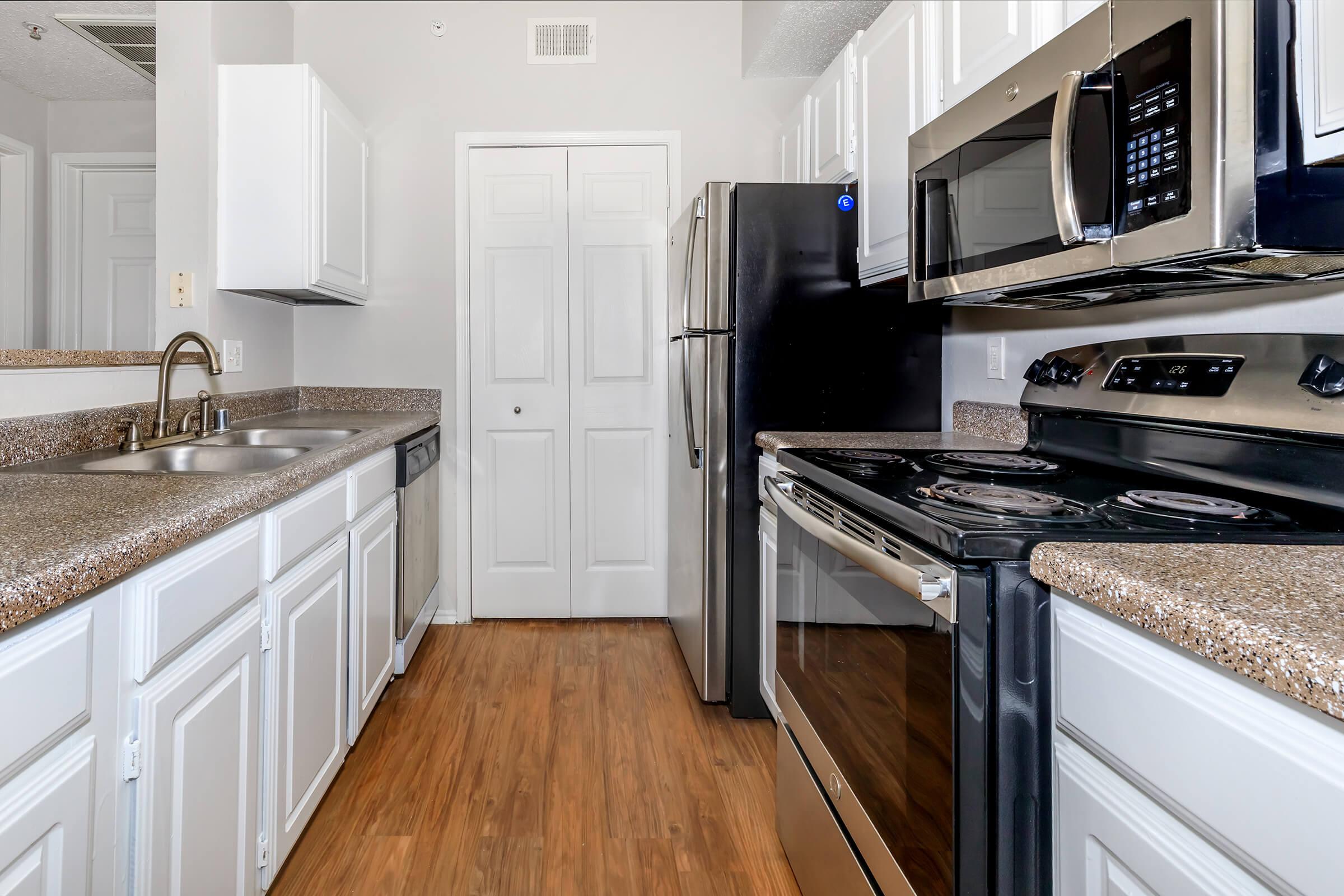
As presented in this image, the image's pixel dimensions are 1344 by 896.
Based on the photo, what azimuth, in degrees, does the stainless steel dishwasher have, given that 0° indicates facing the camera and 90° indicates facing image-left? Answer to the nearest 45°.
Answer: approximately 270°

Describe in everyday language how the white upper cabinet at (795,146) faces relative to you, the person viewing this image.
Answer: facing to the left of the viewer

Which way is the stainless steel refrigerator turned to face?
to the viewer's left

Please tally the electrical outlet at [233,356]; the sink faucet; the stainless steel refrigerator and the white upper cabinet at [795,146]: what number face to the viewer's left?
2

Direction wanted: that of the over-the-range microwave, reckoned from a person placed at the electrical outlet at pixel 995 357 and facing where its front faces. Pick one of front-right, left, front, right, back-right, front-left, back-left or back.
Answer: front-left

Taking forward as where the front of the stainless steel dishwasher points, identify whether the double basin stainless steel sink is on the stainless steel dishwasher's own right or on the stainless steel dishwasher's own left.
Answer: on the stainless steel dishwasher's own right

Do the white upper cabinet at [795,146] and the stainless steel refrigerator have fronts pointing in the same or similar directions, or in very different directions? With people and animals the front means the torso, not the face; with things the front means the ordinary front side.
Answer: same or similar directions

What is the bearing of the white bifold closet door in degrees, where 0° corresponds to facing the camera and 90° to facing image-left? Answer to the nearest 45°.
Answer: approximately 0°

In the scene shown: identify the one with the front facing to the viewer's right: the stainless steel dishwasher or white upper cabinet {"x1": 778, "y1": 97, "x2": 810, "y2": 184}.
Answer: the stainless steel dishwasher

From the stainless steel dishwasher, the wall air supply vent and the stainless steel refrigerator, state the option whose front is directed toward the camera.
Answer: the wall air supply vent

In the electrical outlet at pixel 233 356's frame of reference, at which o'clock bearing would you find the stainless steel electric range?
The stainless steel electric range is roughly at 1 o'clock from the electrical outlet.

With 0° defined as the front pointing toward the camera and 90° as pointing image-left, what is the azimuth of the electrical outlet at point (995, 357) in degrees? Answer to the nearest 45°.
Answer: approximately 45°

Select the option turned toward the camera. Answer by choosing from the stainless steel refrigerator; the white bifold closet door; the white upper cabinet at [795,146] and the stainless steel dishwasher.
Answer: the white bifold closet door
